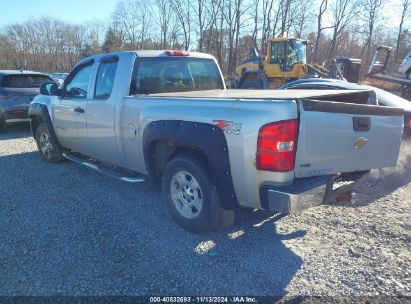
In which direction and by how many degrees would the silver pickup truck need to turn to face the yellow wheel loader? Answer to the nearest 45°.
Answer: approximately 45° to its right

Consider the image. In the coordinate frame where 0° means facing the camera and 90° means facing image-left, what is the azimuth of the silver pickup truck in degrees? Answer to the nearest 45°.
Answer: approximately 135°

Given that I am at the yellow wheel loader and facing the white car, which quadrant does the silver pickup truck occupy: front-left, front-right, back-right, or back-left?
back-right

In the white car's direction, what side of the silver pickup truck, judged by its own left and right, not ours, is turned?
right
